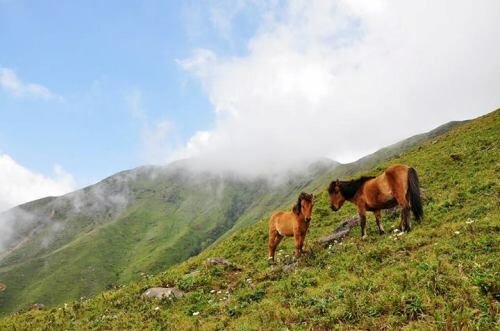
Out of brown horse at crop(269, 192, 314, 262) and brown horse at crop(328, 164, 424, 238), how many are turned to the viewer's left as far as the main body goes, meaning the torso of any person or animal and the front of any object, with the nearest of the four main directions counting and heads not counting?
1

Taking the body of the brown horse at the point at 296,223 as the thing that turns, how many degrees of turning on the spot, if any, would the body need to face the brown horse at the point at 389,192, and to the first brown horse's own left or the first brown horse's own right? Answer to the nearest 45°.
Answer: approximately 45° to the first brown horse's own left

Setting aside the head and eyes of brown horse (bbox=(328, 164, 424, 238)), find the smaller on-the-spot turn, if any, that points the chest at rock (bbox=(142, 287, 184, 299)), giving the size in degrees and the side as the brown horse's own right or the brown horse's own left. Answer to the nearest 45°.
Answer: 0° — it already faces it

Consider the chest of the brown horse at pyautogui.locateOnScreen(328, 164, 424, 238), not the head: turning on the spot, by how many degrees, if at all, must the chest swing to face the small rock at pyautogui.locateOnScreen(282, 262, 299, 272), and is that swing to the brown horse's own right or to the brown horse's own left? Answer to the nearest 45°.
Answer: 0° — it already faces it

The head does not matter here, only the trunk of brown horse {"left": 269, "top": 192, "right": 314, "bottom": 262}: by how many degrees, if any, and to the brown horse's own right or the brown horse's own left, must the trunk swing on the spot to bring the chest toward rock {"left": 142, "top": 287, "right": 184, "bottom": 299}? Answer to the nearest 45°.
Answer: approximately 135° to the brown horse's own right

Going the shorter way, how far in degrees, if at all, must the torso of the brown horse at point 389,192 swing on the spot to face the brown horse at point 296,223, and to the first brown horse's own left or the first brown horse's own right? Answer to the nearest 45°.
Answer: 0° — it already faces it

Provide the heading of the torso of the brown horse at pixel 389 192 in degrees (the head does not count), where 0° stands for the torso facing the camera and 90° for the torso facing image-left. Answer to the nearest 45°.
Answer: approximately 90°
